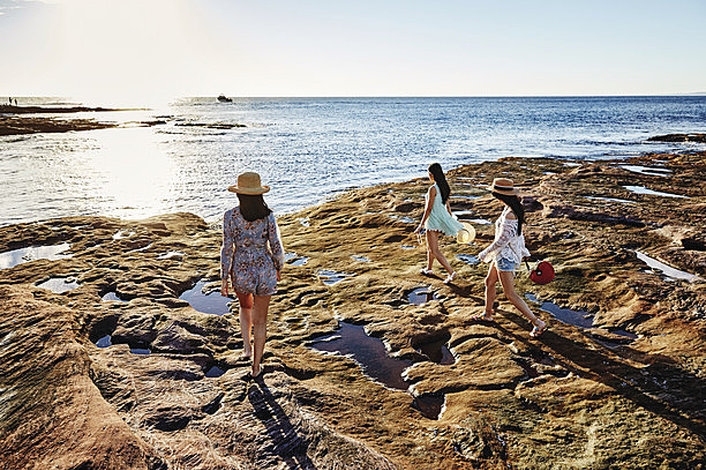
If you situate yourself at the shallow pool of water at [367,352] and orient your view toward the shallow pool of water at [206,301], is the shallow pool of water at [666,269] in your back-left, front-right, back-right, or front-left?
back-right

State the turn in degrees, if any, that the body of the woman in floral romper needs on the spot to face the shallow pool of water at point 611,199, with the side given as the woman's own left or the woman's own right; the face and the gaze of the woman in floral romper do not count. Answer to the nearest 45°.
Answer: approximately 45° to the woman's own right

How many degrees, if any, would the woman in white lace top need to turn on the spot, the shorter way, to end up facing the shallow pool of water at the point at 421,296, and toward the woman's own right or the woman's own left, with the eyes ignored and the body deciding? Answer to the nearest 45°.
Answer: approximately 45° to the woman's own right

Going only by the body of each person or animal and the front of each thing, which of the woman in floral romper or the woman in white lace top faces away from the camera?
the woman in floral romper

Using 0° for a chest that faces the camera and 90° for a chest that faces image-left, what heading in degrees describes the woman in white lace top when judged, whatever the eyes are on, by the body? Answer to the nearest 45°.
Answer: approximately 90°

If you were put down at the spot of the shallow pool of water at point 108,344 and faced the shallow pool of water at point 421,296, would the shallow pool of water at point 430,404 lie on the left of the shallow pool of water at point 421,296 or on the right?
right

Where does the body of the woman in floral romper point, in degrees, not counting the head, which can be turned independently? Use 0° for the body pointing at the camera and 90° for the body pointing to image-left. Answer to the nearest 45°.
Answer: approximately 180°

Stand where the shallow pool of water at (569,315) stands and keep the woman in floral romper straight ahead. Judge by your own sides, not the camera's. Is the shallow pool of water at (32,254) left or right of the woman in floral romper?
right

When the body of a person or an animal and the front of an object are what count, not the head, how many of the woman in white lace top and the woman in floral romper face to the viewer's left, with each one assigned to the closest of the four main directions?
1

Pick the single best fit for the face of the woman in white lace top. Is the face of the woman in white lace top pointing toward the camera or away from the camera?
away from the camera

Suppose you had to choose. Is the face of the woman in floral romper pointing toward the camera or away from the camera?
away from the camera

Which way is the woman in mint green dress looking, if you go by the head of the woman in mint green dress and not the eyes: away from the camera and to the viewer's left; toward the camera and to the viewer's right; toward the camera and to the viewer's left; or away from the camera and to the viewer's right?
away from the camera and to the viewer's left
